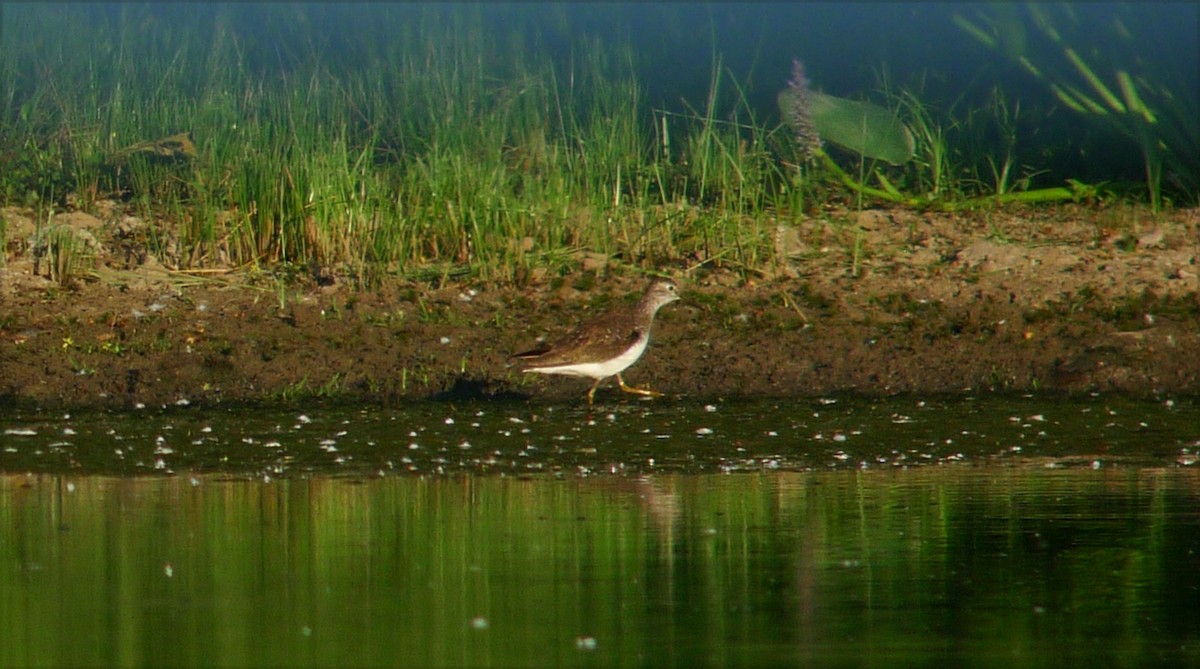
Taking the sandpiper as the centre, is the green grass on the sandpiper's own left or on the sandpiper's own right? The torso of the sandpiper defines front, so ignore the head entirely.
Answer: on the sandpiper's own left

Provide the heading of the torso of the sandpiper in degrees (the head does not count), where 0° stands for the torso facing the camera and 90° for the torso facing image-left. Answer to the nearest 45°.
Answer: approximately 270°
